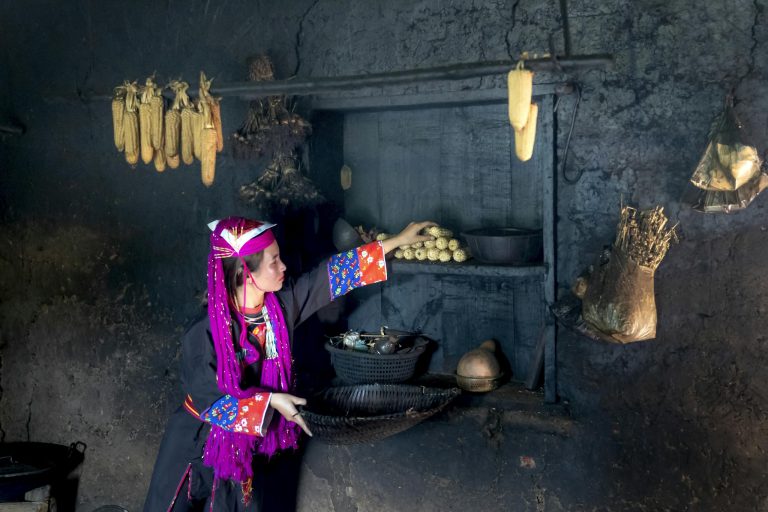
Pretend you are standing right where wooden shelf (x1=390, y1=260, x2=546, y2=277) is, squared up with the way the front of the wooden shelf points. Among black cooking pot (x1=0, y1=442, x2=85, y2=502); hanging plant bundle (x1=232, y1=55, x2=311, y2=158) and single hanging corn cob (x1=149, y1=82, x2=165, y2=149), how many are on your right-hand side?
3

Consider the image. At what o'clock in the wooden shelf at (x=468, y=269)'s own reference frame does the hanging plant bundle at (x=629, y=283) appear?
The hanging plant bundle is roughly at 10 o'clock from the wooden shelf.

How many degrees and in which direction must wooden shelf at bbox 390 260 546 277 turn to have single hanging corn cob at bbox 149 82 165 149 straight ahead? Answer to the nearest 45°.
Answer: approximately 90° to its right

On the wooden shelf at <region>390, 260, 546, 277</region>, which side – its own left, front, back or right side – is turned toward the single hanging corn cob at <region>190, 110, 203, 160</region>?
right

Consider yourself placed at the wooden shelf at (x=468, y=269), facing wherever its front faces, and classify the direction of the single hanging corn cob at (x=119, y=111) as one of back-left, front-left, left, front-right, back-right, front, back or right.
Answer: right

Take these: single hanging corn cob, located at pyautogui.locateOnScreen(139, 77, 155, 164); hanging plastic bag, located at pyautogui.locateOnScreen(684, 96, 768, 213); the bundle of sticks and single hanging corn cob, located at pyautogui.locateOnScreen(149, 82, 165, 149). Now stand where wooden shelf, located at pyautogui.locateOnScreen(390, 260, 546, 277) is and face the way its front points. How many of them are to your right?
2

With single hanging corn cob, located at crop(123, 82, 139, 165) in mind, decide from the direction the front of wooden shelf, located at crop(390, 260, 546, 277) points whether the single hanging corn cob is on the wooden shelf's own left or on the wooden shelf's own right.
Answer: on the wooden shelf's own right

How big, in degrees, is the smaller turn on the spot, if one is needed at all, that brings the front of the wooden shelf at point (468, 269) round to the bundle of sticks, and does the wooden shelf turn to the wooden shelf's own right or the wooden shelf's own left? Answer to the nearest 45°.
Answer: approximately 45° to the wooden shelf's own left

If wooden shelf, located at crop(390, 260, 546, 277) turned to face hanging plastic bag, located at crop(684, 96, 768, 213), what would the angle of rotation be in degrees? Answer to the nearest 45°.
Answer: approximately 45° to its left

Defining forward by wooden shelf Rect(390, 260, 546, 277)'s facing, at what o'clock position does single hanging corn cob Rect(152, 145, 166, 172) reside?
The single hanging corn cob is roughly at 3 o'clock from the wooden shelf.

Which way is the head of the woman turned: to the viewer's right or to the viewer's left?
to the viewer's right

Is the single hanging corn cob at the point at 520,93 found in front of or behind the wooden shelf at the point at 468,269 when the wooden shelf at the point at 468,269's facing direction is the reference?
in front

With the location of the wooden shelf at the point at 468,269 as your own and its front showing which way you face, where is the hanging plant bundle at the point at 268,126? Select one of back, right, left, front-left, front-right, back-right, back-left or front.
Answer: right

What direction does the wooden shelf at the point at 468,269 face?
toward the camera
